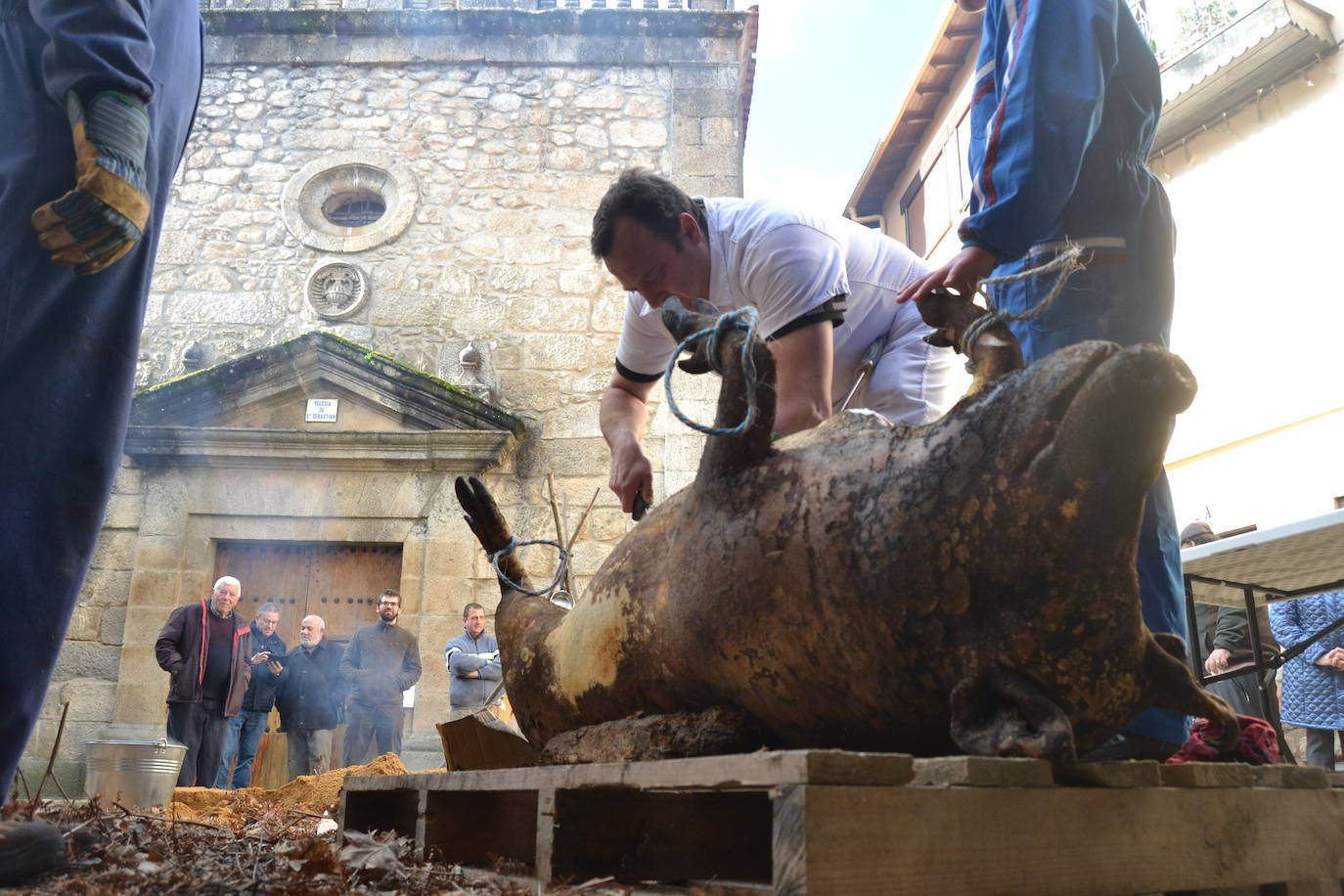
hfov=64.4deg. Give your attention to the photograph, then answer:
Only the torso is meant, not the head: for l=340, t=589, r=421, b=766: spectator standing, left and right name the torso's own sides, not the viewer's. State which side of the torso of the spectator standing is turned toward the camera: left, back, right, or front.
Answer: front

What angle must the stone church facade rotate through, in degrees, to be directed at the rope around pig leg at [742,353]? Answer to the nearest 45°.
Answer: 0° — it already faces it

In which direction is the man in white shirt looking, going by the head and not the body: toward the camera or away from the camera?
toward the camera

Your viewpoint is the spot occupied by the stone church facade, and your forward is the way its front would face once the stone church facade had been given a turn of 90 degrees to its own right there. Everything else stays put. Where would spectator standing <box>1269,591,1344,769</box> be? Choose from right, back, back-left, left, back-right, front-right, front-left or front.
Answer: back-left

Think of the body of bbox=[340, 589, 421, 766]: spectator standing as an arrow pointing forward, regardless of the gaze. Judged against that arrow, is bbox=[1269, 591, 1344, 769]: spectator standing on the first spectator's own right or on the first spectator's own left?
on the first spectator's own left

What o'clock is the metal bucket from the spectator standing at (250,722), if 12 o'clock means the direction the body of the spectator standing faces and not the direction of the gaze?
The metal bucket is roughly at 2 o'clock from the spectator standing.

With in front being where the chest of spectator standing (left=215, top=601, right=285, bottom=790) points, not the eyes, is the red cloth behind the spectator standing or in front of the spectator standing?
in front

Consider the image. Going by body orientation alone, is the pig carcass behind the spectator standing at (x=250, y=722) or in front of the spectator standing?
in front

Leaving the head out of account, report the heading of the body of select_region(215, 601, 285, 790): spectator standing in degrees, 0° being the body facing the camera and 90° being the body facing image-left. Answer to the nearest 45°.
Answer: approximately 315°

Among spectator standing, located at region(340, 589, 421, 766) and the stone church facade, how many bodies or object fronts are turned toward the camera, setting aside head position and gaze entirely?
2

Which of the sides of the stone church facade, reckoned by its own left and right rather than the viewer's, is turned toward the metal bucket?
front
